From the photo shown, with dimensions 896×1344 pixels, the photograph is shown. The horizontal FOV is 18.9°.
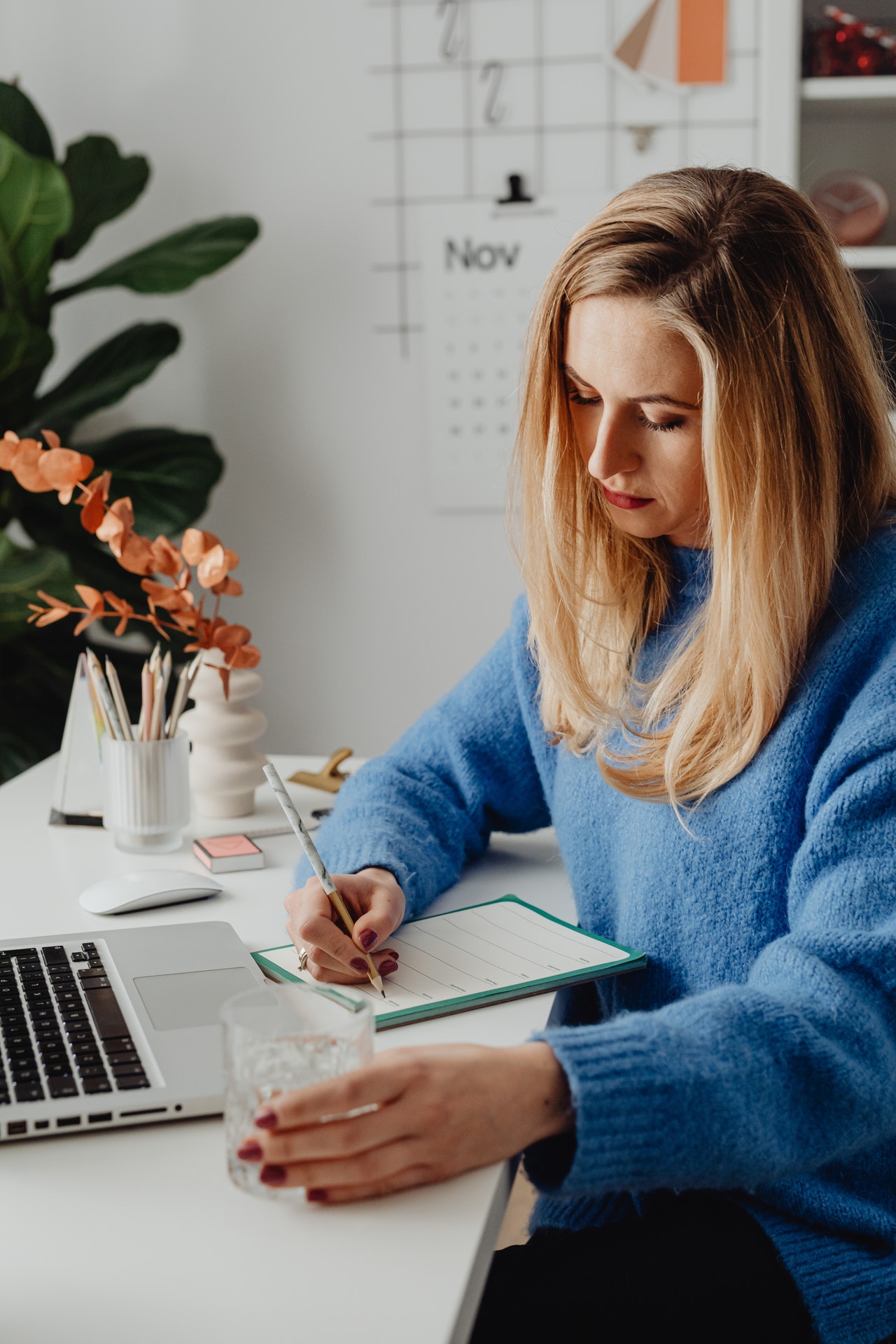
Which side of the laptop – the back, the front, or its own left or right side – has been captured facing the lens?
right

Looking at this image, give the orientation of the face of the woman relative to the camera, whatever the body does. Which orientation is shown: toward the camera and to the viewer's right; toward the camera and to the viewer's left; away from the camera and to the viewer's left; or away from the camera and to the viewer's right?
toward the camera and to the viewer's left

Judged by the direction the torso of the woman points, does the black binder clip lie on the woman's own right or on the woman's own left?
on the woman's own right

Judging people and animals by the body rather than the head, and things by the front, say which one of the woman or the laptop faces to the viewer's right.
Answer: the laptop

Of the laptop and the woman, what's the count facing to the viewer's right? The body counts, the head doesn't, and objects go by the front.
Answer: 1

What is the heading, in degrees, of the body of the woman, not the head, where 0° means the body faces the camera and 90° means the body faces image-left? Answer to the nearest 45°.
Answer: approximately 45°
